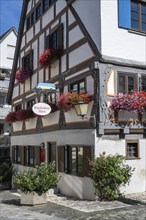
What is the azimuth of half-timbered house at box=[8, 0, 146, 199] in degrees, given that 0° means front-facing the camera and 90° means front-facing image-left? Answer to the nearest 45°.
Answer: approximately 45°

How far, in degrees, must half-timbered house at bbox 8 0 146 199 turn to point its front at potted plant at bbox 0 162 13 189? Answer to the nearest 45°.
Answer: approximately 90° to its right

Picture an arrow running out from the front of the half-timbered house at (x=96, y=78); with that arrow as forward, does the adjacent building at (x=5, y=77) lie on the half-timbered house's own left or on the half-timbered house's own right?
on the half-timbered house's own right
